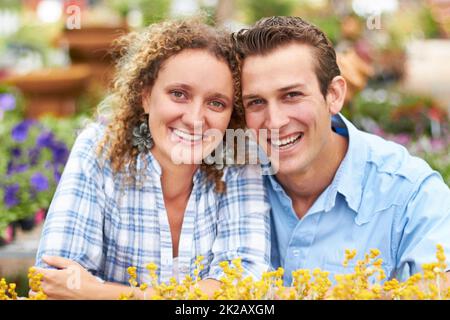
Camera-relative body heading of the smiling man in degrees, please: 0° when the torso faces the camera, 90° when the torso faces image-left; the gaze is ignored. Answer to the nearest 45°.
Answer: approximately 45°

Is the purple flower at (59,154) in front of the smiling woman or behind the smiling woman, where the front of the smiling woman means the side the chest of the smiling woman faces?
behind

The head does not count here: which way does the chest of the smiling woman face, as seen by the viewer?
toward the camera

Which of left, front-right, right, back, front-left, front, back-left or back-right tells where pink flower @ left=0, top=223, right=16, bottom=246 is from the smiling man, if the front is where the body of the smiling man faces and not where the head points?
right

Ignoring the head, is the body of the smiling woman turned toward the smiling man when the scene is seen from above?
no

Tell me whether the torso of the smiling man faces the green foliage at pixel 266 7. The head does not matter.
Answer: no

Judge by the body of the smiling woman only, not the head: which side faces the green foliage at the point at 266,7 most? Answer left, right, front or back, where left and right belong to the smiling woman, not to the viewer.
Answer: back

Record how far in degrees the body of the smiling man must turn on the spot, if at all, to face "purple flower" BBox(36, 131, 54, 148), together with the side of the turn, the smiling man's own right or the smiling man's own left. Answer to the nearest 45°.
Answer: approximately 90° to the smiling man's own right

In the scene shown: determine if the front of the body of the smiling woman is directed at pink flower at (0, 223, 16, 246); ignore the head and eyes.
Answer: no

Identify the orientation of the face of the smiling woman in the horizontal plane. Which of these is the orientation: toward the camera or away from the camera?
toward the camera

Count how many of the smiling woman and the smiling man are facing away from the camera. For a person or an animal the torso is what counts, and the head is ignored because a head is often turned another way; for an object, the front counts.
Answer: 0

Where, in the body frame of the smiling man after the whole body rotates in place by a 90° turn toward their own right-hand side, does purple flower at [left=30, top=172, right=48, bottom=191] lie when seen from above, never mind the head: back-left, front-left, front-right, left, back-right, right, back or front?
front

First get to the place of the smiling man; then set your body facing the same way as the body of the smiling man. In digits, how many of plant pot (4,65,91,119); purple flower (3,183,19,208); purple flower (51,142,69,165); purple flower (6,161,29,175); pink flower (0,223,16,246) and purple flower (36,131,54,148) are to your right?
6

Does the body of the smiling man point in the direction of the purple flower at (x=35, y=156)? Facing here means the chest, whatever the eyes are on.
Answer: no

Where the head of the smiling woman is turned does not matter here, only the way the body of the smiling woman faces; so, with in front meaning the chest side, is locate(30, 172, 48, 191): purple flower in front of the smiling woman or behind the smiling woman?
behind

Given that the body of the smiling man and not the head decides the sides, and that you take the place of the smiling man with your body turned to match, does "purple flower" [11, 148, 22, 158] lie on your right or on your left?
on your right
